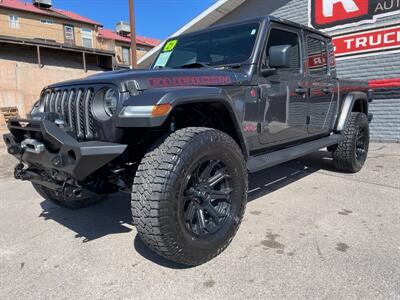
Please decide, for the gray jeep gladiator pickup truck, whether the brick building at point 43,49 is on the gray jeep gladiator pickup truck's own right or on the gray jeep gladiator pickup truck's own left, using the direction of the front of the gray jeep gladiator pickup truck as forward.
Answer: on the gray jeep gladiator pickup truck's own right

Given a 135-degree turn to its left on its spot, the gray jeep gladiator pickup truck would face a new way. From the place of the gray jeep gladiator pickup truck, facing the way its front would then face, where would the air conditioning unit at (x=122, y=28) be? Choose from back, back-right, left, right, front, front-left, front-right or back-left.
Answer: left

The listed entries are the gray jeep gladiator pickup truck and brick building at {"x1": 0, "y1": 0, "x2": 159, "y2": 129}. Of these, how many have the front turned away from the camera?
0

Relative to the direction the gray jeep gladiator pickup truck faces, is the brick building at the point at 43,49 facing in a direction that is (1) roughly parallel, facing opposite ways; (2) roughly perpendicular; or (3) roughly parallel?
roughly perpendicular

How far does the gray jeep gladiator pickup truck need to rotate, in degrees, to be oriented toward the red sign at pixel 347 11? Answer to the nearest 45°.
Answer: approximately 180°

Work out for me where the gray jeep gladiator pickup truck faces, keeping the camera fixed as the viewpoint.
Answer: facing the viewer and to the left of the viewer

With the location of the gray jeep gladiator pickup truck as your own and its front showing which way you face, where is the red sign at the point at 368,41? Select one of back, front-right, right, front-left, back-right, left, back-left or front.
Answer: back
